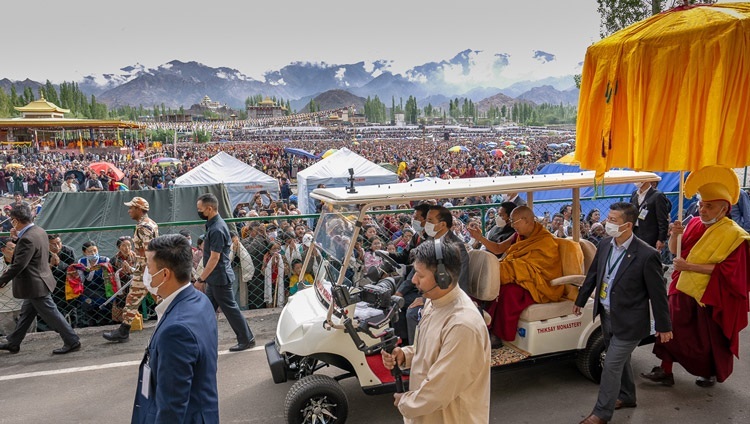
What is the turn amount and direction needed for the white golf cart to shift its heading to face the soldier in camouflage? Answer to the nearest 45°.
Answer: approximately 90° to its right

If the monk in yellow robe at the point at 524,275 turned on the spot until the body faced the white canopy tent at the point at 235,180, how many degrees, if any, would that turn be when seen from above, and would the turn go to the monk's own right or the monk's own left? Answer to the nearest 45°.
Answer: approximately 45° to the monk's own right

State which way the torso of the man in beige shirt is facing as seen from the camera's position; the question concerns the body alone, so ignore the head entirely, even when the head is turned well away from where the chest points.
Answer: to the viewer's left

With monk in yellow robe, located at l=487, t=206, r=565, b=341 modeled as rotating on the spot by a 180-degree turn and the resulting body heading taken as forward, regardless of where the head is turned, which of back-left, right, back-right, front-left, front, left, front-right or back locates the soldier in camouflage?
back

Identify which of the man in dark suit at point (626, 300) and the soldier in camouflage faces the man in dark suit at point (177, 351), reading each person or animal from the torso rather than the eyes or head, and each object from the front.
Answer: the man in dark suit at point (626, 300)

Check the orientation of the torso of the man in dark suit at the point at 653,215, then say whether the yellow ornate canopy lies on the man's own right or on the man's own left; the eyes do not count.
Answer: on the man's own left

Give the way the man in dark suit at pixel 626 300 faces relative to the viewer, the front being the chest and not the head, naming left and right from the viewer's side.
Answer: facing the viewer and to the left of the viewer

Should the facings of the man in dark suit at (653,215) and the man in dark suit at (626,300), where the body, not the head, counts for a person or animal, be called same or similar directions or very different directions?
same or similar directions

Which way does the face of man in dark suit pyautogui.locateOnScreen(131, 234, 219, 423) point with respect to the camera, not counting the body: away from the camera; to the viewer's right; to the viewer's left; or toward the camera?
to the viewer's left

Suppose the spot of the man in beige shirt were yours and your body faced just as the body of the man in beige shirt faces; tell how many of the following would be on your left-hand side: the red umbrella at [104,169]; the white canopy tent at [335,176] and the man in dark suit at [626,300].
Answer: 0

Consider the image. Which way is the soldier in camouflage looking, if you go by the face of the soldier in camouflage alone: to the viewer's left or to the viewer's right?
to the viewer's left

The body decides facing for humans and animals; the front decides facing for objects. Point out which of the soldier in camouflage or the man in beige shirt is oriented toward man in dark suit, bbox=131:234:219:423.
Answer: the man in beige shirt
